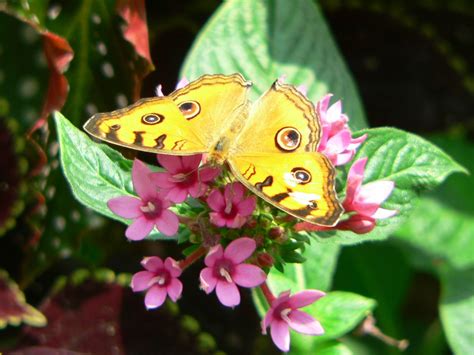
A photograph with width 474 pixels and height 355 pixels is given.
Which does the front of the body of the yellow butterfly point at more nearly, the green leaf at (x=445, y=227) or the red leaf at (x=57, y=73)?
the red leaf

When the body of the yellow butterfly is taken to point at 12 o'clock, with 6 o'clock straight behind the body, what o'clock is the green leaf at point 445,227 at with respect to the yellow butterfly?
The green leaf is roughly at 6 o'clock from the yellow butterfly.
